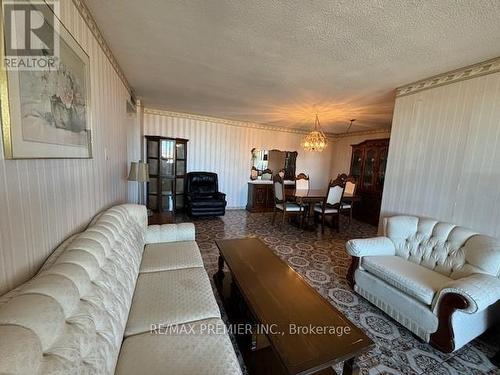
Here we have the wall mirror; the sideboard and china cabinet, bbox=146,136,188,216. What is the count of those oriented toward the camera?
3

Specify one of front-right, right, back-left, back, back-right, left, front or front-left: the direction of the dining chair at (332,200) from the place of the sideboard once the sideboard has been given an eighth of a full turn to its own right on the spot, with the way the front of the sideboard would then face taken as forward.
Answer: left

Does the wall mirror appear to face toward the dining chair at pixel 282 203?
yes

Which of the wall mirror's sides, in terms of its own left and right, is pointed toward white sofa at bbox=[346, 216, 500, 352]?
front

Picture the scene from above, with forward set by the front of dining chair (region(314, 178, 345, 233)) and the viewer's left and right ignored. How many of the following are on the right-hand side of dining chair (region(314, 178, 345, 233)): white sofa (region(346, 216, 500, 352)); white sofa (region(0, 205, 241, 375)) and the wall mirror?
1

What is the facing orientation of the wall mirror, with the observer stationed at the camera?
facing the viewer

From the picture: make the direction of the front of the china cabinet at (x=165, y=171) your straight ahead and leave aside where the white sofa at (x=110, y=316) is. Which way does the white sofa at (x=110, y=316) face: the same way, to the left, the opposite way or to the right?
to the left

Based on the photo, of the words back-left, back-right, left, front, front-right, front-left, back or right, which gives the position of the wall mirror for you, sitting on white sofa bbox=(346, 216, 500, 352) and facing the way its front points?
right

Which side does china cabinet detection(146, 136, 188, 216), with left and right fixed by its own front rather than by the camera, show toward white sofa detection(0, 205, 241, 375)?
front

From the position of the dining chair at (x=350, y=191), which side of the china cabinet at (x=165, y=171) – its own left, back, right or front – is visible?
left
